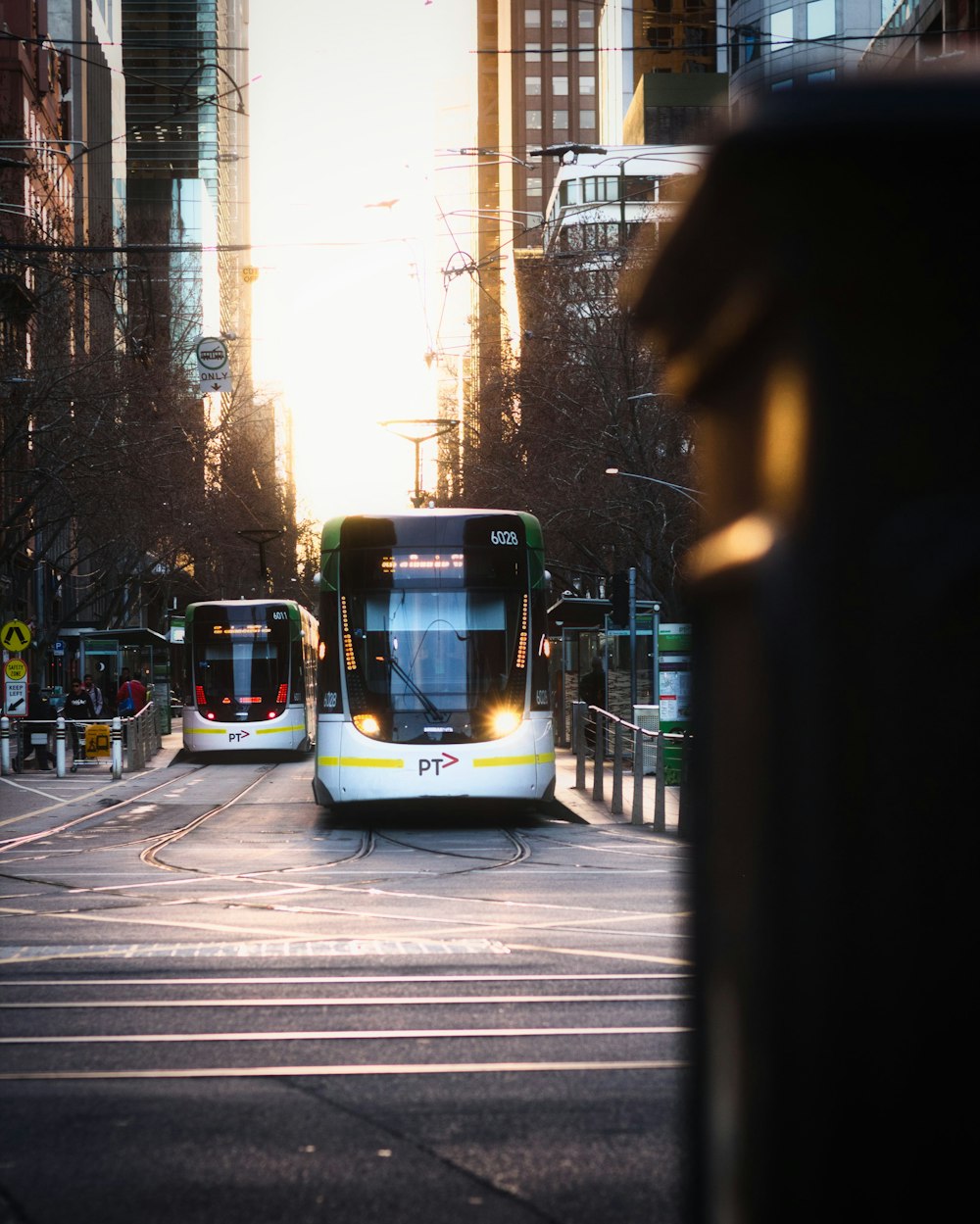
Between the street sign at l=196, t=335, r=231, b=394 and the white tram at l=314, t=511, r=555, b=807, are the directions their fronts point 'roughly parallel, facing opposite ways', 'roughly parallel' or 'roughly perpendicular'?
roughly parallel

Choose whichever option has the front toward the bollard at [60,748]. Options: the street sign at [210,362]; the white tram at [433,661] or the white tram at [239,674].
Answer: the street sign

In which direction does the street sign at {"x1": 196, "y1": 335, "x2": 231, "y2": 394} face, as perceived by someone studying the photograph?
facing the viewer

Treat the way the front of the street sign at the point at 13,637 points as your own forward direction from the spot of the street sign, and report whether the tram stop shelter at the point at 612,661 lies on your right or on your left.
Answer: on your left

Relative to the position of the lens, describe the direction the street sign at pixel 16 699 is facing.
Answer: facing the viewer

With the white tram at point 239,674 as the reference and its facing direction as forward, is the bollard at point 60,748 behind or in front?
behind

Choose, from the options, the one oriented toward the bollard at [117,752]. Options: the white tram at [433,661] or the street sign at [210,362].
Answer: the street sign

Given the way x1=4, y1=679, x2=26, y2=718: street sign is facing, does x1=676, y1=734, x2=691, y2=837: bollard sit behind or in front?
in front

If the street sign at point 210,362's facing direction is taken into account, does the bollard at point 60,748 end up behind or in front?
in front

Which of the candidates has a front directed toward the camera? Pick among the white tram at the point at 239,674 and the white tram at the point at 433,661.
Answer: the white tram at the point at 433,661

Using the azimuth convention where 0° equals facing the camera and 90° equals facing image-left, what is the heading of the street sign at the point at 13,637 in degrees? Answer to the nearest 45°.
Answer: approximately 0°

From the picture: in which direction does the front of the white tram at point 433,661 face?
toward the camera

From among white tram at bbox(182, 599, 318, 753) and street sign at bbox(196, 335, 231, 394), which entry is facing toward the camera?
the street sign
